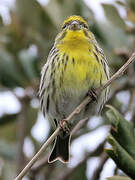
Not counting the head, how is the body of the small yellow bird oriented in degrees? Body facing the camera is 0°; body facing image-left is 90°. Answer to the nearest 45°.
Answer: approximately 0°

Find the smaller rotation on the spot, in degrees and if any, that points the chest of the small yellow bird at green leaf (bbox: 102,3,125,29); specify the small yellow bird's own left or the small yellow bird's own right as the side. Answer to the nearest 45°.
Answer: approximately 135° to the small yellow bird's own left
